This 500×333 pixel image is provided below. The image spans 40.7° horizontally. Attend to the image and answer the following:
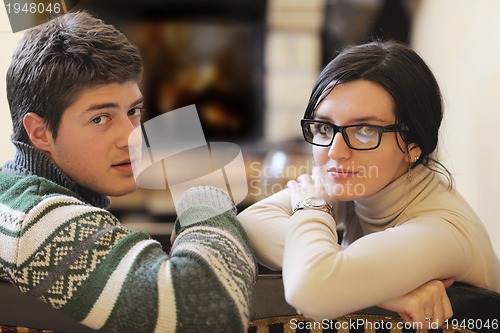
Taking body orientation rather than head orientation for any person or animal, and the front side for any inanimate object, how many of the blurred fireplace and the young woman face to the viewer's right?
0

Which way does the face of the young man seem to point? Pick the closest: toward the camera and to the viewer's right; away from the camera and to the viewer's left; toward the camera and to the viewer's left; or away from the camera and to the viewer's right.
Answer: toward the camera and to the viewer's right

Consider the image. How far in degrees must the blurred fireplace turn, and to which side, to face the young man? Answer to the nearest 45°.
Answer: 0° — it already faces them

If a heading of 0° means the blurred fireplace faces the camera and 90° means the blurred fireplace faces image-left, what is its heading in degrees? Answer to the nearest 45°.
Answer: approximately 0°

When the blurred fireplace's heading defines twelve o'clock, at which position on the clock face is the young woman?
The young woman is roughly at 12 o'clock from the blurred fireplace.
